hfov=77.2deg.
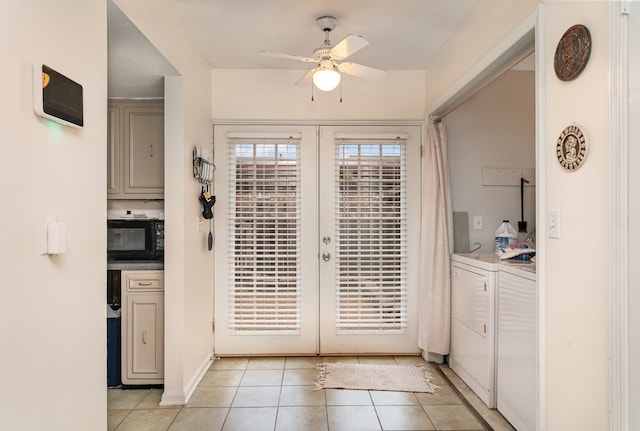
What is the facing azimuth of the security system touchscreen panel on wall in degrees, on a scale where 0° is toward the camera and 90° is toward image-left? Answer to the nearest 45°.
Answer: approximately 315°

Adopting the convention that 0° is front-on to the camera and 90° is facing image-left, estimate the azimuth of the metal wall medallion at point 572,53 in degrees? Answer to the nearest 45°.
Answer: approximately 45°

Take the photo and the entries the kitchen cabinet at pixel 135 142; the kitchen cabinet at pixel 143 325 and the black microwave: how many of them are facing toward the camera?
3

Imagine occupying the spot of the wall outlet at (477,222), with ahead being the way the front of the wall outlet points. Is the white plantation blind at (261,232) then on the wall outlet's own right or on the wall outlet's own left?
on the wall outlet's own right

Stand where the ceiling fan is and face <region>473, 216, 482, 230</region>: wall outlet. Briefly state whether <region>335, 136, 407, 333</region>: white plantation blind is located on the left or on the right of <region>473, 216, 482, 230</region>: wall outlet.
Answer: left

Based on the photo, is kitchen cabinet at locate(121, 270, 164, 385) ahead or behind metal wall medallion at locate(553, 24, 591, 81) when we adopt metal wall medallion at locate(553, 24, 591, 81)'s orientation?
ahead

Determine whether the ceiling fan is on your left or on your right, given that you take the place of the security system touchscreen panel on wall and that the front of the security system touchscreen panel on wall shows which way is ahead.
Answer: on your left

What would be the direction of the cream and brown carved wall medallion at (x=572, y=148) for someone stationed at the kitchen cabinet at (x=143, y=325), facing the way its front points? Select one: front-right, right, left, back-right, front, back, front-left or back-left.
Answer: front-left

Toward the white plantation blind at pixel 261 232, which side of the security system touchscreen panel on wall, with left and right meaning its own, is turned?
left

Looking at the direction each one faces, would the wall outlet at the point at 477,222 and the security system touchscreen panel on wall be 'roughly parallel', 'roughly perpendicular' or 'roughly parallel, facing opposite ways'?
roughly perpendicular

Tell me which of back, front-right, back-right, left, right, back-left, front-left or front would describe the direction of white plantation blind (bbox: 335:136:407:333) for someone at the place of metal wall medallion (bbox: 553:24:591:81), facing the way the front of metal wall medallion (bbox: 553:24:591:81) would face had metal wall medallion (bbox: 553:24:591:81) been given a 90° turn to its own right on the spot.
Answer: front

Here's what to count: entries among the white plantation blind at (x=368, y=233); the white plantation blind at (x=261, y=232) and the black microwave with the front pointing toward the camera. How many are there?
3

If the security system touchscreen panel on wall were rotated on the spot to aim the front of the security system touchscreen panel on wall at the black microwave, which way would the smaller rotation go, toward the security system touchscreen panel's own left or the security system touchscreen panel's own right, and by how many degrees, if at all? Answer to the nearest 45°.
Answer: approximately 135° to the security system touchscreen panel's own left

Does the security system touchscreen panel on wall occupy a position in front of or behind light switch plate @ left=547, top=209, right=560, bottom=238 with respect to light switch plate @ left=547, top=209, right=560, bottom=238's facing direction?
in front

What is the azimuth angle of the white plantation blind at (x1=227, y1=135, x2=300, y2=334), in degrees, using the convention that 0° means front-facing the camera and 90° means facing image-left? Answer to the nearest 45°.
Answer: approximately 0°

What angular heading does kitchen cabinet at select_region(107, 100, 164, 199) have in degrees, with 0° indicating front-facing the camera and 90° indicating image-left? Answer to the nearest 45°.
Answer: approximately 0°

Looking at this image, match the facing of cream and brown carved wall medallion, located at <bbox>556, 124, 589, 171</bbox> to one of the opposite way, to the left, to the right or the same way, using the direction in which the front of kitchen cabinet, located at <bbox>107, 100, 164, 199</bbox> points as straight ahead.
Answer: to the right

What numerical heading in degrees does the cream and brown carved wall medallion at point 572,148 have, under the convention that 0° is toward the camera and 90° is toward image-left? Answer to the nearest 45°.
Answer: approximately 45°
